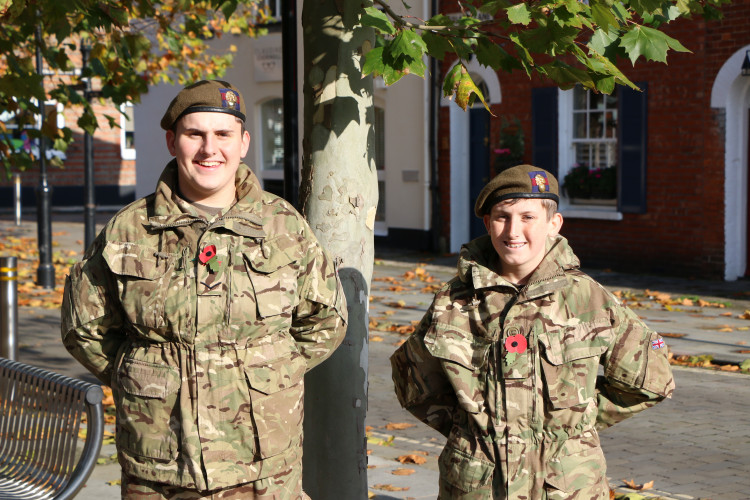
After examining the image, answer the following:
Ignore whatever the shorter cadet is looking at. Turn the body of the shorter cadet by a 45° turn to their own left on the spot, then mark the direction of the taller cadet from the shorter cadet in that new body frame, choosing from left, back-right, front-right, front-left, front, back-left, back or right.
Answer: back-right

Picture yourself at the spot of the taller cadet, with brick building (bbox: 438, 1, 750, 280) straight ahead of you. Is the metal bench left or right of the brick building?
left

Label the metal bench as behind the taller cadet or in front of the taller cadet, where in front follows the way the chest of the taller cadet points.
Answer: behind

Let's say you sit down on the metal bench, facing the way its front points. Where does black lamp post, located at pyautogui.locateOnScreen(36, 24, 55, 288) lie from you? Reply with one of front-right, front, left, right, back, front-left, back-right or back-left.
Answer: back-right

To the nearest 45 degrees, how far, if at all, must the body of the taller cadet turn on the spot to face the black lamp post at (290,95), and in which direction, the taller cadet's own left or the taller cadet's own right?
approximately 180°

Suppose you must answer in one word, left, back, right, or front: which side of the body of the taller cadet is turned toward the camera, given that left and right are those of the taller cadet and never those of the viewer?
front
